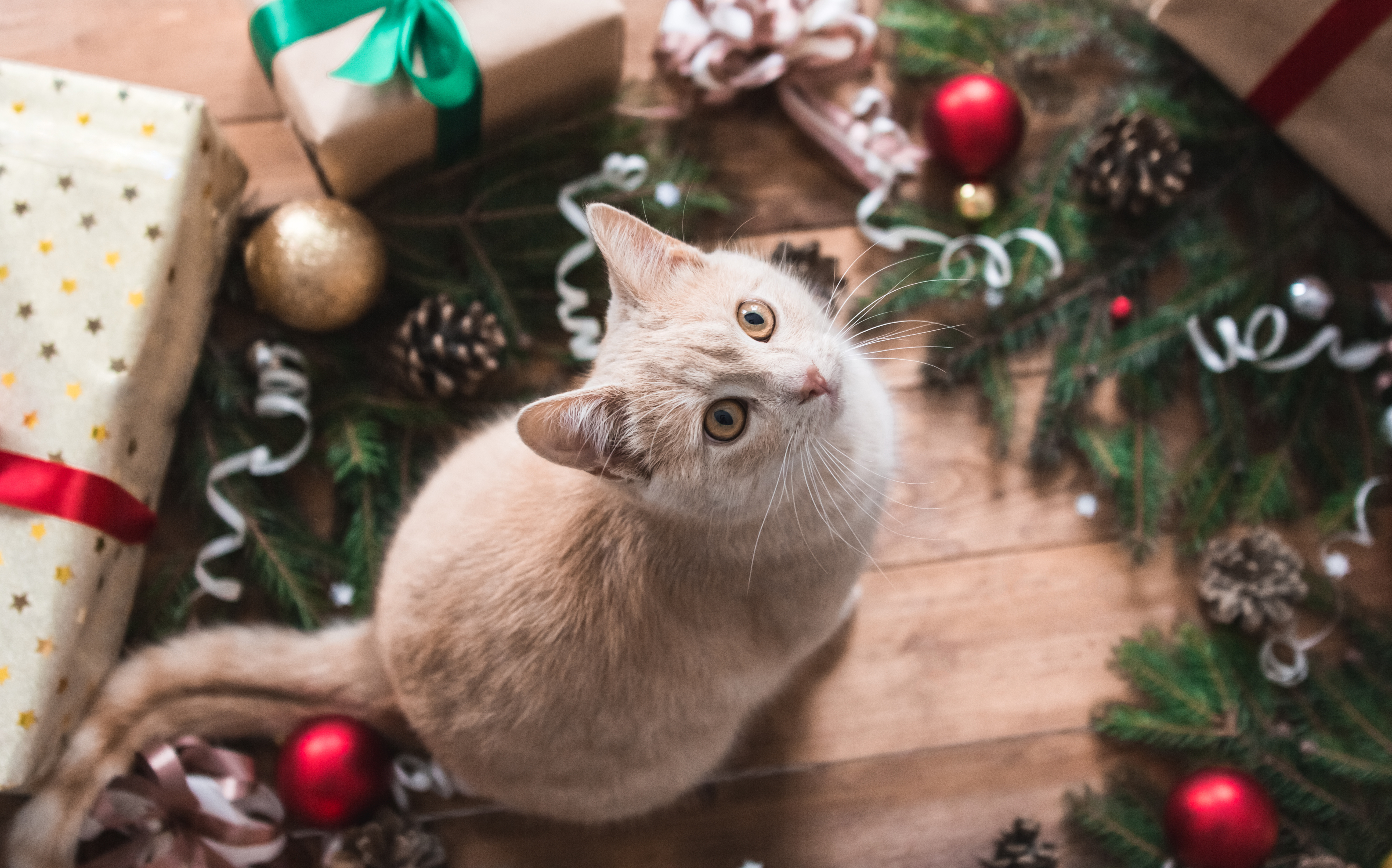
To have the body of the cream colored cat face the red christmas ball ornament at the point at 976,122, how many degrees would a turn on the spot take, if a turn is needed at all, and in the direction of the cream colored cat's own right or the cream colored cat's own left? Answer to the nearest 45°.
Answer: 0° — it already faces it

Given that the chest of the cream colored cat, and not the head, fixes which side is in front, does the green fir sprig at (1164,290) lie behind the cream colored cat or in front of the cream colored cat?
in front

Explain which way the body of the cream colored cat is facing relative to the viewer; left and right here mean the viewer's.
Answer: facing away from the viewer and to the right of the viewer
